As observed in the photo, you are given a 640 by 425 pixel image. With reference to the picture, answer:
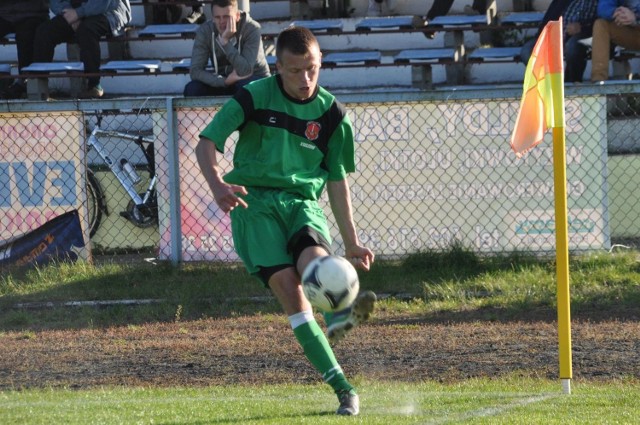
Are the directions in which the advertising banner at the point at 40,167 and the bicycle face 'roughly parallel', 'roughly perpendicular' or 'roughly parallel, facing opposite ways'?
roughly perpendicular

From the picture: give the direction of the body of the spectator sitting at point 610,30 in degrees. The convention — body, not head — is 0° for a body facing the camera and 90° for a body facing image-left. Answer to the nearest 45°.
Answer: approximately 0°

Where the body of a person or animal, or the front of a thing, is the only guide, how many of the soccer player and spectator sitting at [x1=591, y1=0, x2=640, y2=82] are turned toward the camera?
2

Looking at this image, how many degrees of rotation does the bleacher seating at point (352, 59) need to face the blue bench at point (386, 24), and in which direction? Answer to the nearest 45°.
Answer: approximately 135° to its left

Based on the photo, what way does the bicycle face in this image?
to the viewer's left

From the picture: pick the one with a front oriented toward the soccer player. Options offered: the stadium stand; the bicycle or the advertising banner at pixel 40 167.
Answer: the stadium stand

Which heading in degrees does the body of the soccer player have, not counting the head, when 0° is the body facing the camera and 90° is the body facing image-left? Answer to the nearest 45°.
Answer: approximately 0°

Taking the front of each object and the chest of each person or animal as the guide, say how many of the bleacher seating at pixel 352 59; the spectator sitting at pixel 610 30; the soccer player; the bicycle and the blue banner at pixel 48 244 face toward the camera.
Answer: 4

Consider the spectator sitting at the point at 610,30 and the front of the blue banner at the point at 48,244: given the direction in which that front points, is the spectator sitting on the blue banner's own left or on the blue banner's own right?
on the blue banner's own left
